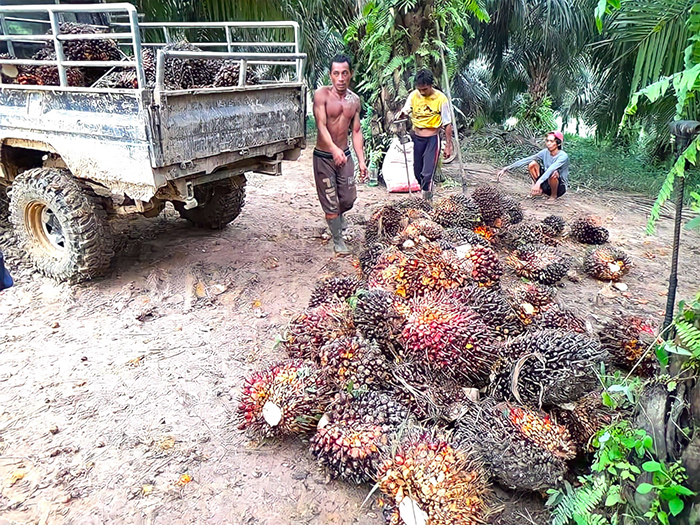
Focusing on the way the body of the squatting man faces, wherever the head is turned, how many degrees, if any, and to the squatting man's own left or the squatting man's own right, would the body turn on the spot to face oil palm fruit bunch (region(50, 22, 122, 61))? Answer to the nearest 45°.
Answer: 0° — they already face it

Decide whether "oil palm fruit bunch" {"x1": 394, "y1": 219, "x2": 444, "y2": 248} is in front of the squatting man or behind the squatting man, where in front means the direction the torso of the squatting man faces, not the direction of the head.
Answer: in front

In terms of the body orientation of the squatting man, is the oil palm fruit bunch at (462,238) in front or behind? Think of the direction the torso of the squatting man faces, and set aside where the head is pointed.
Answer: in front

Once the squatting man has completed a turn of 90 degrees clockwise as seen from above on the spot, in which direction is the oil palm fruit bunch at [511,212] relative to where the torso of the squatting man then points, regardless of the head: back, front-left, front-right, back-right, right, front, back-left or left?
back-left

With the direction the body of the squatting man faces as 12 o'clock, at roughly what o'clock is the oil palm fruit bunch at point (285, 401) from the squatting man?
The oil palm fruit bunch is roughly at 11 o'clock from the squatting man.

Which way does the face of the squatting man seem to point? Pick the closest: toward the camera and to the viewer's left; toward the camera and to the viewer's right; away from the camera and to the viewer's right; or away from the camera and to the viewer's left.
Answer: toward the camera and to the viewer's left

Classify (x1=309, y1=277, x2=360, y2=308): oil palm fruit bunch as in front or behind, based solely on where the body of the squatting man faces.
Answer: in front

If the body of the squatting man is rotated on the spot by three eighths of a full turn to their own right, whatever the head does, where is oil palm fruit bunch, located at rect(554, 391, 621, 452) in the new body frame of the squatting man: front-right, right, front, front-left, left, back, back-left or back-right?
back

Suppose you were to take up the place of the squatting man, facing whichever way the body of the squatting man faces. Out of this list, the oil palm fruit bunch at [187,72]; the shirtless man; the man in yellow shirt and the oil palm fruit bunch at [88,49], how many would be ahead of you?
4

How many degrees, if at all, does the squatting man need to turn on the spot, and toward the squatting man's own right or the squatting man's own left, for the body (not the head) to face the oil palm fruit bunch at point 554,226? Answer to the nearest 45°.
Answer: approximately 45° to the squatting man's own left

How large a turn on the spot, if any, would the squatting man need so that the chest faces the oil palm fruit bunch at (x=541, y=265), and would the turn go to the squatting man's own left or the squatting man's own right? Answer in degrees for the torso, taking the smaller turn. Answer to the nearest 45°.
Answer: approximately 45° to the squatting man's own left

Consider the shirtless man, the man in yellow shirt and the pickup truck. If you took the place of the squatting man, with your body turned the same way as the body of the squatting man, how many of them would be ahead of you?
3

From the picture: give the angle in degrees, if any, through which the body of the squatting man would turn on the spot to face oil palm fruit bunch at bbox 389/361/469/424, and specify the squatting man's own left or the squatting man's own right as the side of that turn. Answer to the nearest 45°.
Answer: approximately 45° to the squatting man's own left

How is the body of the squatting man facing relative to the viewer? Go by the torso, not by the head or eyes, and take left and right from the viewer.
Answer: facing the viewer and to the left of the viewer

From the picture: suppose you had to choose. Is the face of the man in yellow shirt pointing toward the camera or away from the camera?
toward the camera

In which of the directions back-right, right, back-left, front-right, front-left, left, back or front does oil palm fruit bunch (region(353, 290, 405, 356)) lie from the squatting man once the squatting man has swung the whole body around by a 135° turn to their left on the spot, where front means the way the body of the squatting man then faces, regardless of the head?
right
